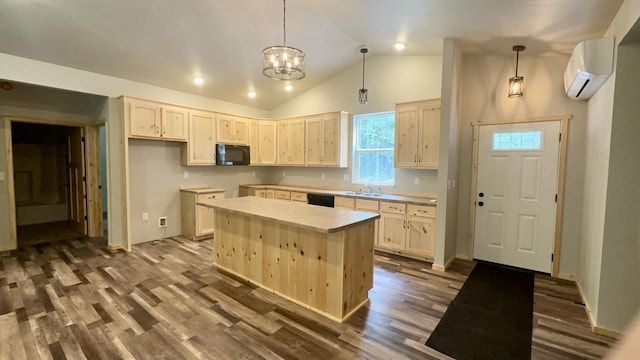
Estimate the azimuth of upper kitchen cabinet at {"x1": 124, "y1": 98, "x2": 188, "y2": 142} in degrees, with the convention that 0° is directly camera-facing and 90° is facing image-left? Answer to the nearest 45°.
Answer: approximately 315°

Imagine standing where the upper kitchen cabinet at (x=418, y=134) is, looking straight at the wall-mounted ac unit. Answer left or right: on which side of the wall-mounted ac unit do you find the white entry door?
left

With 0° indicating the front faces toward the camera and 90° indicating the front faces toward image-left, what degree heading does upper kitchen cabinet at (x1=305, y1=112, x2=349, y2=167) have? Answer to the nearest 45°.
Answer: approximately 45°

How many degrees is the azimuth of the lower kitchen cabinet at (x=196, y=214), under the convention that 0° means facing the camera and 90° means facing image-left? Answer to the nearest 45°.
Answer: approximately 315°
